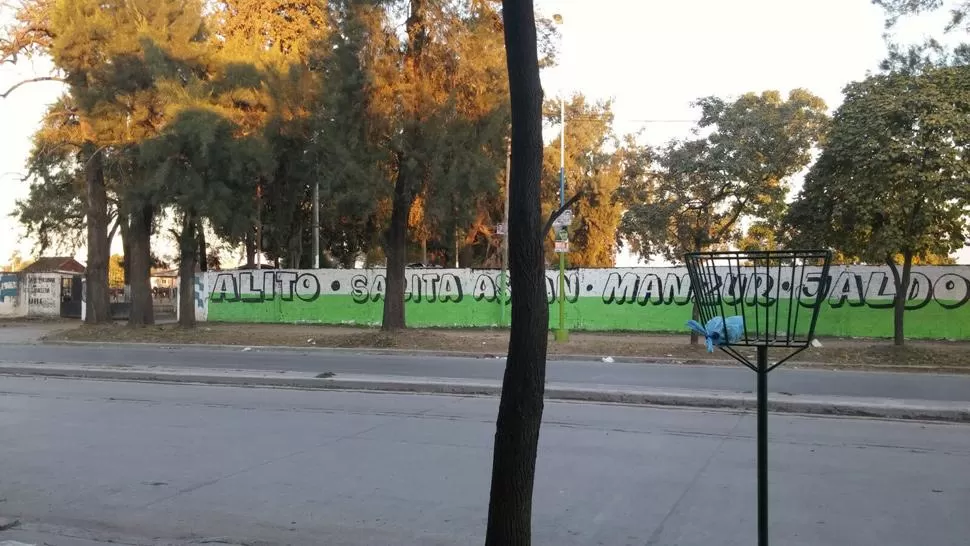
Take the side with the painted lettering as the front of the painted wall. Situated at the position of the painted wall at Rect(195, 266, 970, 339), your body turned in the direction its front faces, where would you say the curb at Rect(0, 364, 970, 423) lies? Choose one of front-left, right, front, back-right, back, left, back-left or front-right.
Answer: front

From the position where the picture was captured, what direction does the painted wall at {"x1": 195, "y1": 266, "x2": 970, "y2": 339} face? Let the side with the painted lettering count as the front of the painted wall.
facing the viewer

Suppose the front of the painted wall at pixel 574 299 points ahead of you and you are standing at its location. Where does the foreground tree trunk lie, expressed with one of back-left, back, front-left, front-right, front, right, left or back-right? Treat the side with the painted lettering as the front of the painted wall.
front

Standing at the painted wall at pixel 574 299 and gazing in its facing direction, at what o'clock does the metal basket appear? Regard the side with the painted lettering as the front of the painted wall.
The metal basket is roughly at 12 o'clock from the painted wall.

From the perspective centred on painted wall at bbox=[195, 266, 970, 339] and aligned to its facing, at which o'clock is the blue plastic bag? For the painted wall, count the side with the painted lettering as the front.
The blue plastic bag is roughly at 12 o'clock from the painted wall.
